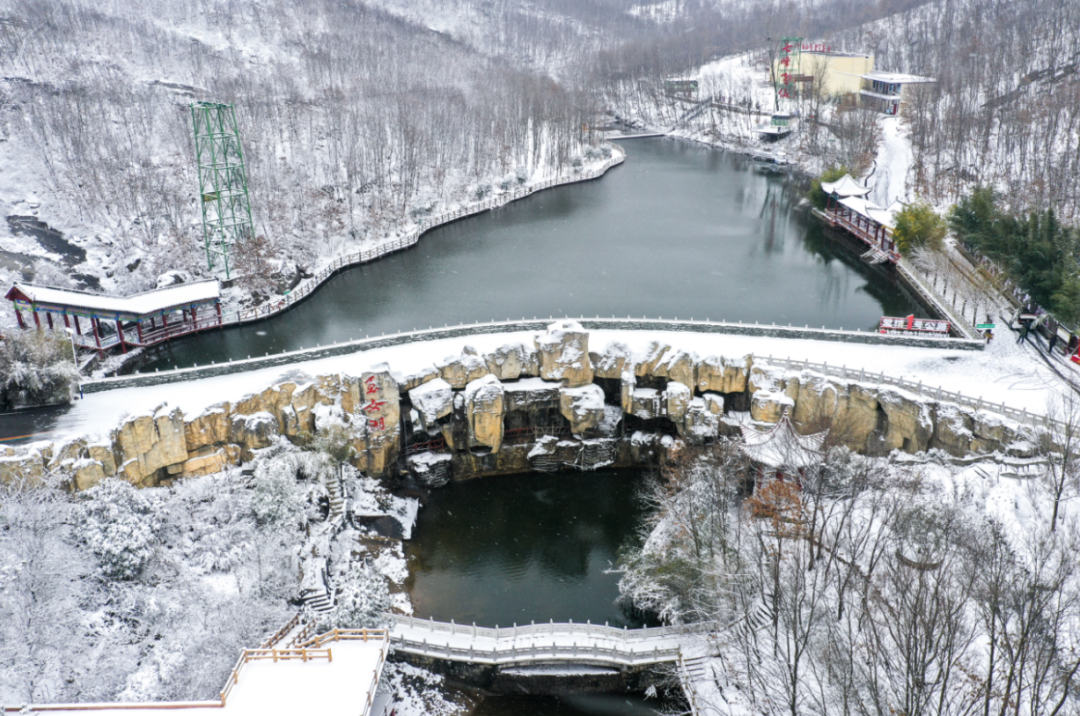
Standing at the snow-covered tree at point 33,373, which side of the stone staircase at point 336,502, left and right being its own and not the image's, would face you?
right

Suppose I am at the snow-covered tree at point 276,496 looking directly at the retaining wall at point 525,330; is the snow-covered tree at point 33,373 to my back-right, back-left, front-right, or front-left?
back-left

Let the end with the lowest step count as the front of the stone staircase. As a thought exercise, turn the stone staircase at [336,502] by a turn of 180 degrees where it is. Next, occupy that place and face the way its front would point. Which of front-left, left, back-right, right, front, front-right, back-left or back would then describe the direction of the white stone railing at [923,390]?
right

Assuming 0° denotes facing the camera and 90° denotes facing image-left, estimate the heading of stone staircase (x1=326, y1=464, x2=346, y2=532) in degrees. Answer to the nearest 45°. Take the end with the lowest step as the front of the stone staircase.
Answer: approximately 0°

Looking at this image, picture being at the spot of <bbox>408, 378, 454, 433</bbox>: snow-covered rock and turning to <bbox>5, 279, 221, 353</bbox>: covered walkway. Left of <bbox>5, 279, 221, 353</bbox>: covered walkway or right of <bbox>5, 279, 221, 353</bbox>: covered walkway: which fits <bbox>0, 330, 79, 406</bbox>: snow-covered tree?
left

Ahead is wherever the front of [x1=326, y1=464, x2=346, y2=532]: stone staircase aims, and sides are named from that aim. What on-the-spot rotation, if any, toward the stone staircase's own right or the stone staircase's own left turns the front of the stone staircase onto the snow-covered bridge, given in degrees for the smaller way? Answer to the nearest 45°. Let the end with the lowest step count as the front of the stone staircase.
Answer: approximately 45° to the stone staircase's own left

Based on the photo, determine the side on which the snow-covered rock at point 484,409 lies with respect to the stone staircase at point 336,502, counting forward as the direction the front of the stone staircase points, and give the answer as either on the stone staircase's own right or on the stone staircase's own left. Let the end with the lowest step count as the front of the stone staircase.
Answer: on the stone staircase's own left

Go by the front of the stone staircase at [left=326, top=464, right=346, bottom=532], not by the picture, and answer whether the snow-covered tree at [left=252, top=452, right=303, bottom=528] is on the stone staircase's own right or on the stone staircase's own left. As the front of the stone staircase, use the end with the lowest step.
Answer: on the stone staircase's own right
